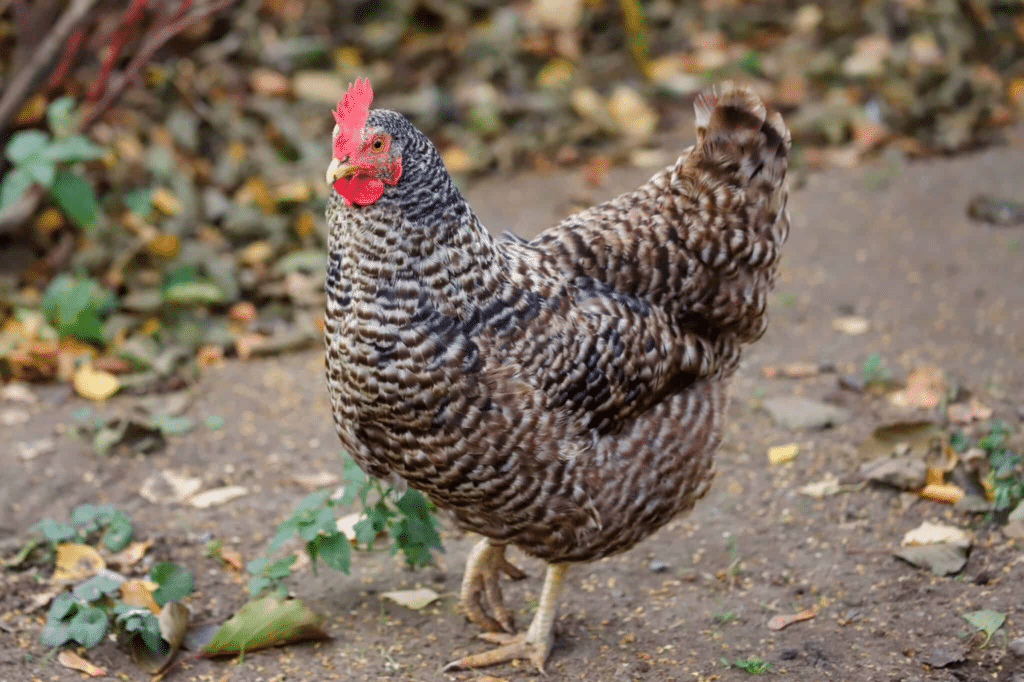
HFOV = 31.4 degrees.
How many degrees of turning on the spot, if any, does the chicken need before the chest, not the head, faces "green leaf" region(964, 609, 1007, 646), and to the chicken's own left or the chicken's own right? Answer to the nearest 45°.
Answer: approximately 135° to the chicken's own left

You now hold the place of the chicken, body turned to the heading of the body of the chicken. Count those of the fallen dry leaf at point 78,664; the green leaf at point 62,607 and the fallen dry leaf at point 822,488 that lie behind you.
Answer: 1

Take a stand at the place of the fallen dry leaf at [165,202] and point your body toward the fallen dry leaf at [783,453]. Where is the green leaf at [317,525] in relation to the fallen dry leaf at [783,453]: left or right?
right

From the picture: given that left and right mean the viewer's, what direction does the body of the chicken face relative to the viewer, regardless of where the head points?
facing the viewer and to the left of the viewer

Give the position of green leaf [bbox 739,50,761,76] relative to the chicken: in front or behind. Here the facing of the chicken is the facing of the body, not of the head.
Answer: behind

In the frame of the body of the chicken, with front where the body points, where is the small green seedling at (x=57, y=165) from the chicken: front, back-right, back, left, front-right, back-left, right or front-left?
right

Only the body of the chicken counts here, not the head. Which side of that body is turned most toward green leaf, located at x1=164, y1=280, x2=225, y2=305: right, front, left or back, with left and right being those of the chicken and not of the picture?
right

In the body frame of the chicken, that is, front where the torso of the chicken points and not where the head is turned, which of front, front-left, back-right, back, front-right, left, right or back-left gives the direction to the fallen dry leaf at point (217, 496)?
right

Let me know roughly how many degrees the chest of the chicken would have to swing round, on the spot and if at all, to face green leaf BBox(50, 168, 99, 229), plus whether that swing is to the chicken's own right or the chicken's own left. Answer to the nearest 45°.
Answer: approximately 90° to the chicken's own right

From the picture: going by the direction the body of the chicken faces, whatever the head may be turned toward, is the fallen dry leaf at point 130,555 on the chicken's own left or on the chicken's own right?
on the chicken's own right

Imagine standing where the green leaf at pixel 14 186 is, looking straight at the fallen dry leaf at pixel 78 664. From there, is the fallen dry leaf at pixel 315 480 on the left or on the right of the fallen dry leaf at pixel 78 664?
left

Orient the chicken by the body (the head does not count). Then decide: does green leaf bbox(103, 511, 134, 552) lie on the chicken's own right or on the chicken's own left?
on the chicken's own right

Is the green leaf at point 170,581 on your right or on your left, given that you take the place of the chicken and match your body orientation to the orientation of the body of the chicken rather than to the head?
on your right

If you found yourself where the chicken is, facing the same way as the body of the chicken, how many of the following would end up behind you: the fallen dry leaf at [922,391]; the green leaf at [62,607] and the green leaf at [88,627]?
1

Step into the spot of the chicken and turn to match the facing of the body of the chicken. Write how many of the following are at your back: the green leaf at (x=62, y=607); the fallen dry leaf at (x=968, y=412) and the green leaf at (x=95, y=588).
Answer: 1

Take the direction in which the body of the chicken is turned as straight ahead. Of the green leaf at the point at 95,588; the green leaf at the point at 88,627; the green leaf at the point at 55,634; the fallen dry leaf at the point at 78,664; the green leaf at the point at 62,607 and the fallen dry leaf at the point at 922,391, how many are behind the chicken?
1
